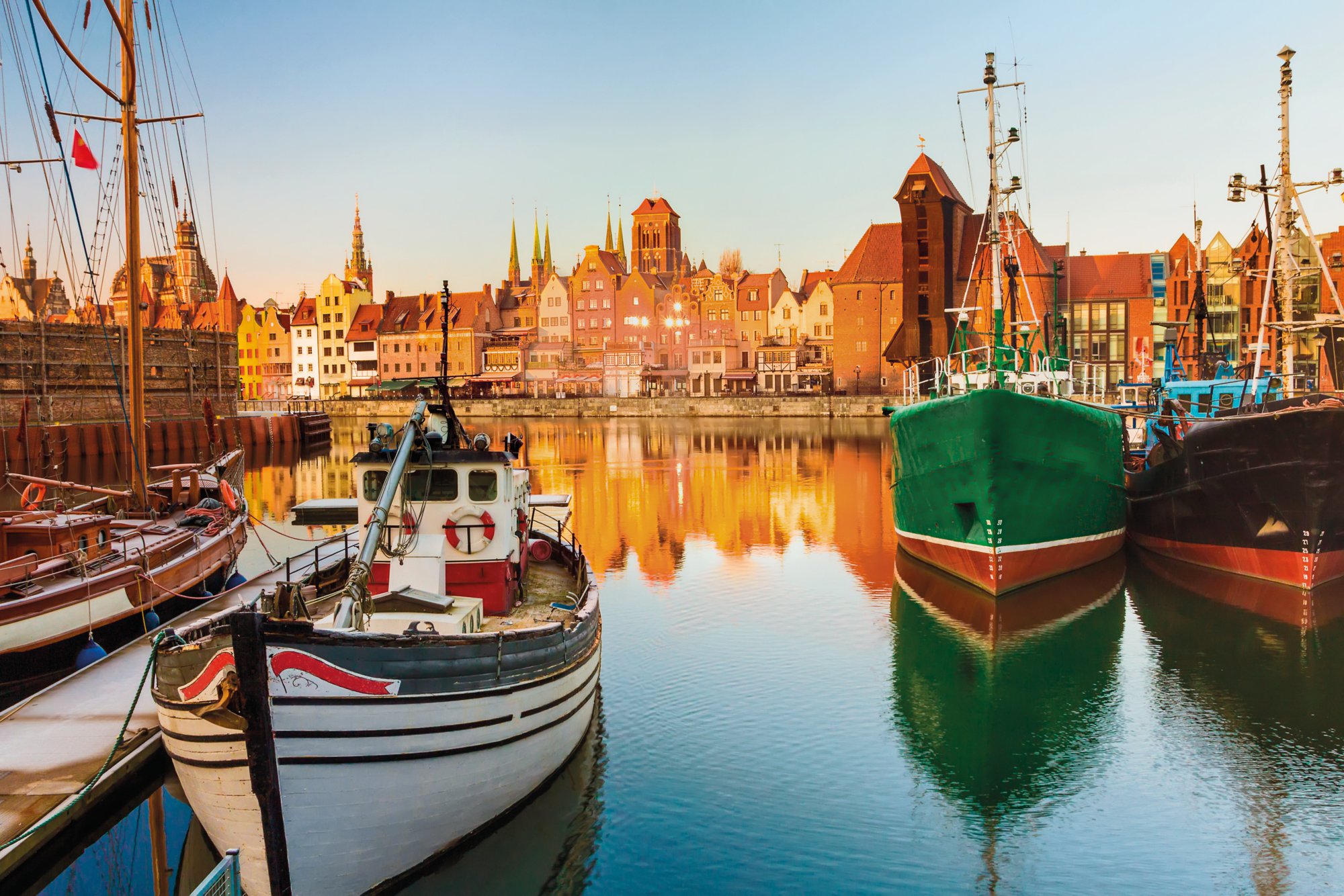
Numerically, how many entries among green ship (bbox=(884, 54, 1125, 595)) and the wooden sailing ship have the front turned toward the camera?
1

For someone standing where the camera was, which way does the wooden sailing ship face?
facing away from the viewer and to the right of the viewer

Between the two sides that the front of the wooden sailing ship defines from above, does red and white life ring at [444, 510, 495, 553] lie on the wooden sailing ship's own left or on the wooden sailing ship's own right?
on the wooden sailing ship's own right

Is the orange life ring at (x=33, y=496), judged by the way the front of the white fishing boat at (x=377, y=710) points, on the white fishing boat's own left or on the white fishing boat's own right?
on the white fishing boat's own right

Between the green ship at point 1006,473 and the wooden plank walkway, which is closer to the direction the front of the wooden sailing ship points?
the green ship

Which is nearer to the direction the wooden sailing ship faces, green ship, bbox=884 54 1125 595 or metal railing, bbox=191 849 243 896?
the green ship

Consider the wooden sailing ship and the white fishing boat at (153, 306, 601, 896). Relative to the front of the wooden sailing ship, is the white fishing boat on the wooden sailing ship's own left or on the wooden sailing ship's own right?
on the wooden sailing ship's own right
